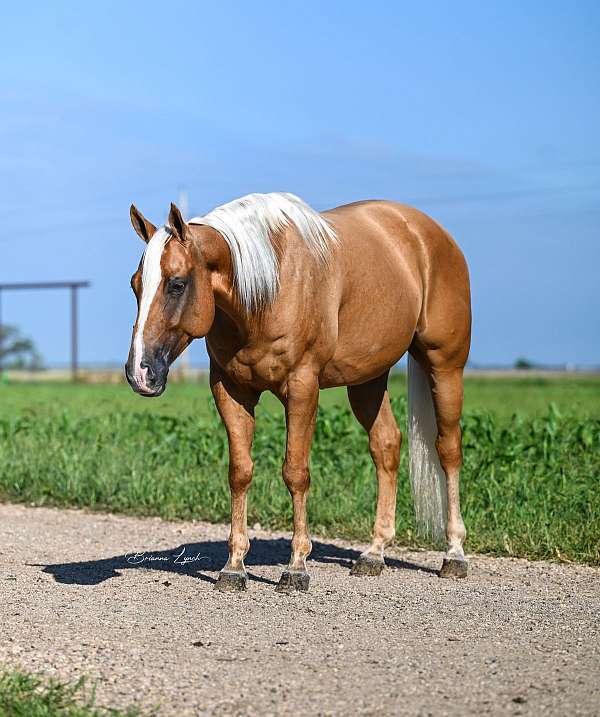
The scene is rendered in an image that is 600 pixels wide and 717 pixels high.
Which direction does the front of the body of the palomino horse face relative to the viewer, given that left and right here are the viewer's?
facing the viewer and to the left of the viewer
